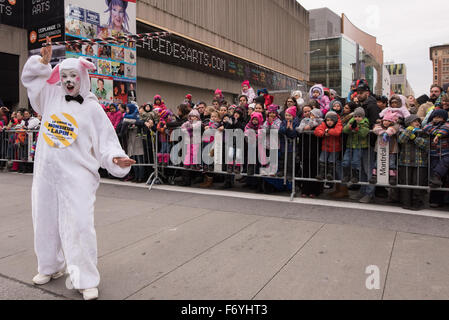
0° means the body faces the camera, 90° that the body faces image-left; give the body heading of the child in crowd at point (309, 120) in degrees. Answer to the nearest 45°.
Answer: approximately 45°

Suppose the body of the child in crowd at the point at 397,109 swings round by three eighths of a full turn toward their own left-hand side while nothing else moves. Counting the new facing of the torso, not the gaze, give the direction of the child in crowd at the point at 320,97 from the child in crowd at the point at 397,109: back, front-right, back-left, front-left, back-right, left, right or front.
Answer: back-left

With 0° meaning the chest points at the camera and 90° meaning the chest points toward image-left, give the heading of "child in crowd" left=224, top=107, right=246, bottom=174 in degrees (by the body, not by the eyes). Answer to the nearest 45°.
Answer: approximately 45°

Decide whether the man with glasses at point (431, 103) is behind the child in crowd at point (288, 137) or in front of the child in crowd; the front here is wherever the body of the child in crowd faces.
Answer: behind

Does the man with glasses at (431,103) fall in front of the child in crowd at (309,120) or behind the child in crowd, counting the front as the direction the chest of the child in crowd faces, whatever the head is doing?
behind

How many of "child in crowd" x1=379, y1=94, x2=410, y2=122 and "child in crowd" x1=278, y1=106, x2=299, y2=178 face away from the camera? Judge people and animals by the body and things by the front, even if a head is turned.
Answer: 0

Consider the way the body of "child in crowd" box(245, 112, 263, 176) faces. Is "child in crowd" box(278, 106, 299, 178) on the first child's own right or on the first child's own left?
on the first child's own left

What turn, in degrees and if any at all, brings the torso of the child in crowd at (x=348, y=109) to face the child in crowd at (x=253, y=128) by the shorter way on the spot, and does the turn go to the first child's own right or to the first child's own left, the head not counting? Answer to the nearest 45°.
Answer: approximately 45° to the first child's own right

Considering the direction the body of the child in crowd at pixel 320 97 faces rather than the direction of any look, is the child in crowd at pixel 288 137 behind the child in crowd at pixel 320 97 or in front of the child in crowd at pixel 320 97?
in front

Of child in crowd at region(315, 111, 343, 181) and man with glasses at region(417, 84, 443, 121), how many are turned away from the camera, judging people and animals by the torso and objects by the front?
0
